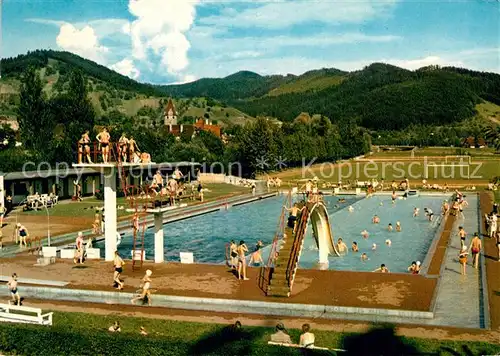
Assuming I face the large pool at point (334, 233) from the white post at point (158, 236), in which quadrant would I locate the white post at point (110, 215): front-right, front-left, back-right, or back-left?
back-left

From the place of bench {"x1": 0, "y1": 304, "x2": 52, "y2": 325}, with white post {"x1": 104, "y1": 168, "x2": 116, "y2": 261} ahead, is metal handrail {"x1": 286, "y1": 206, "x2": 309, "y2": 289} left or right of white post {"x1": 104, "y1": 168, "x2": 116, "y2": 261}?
right

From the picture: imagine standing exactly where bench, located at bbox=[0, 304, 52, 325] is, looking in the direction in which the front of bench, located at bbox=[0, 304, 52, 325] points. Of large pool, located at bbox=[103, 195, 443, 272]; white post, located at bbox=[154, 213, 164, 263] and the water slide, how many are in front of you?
3

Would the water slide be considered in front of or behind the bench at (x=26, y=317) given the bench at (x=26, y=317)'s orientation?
in front

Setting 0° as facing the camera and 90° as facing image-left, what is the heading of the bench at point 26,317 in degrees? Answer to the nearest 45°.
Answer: approximately 225°

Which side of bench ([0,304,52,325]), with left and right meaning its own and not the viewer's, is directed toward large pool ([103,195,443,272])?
front

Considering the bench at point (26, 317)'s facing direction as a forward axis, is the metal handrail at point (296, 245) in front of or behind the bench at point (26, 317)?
in front
